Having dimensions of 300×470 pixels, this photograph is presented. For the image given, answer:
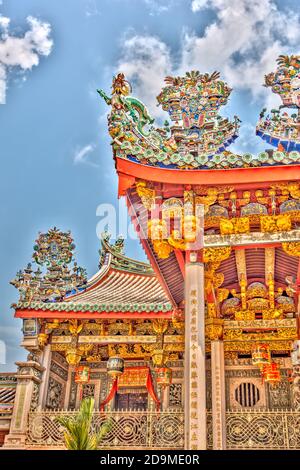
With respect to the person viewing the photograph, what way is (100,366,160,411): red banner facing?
facing the viewer

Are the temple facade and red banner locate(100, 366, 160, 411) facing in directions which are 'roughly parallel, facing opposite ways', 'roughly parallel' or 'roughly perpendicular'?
roughly parallel

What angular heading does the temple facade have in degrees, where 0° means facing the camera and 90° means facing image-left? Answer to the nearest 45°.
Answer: approximately 0°
